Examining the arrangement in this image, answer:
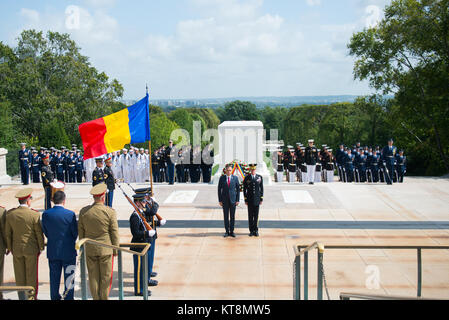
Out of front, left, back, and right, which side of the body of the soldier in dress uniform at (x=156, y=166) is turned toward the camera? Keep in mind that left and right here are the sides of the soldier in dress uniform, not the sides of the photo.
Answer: front

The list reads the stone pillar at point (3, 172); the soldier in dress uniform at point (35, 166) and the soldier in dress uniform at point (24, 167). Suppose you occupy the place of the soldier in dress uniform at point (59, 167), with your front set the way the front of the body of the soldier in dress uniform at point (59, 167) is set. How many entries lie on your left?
0

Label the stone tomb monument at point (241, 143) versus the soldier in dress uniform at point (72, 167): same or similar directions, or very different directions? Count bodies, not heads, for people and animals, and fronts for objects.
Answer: same or similar directions

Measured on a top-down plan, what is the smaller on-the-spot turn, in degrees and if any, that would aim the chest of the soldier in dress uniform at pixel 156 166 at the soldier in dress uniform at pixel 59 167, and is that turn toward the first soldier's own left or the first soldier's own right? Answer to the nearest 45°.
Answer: approximately 90° to the first soldier's own right

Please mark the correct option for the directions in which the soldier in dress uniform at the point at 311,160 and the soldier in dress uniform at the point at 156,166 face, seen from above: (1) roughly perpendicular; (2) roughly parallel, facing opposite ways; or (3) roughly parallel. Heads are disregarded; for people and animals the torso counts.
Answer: roughly parallel

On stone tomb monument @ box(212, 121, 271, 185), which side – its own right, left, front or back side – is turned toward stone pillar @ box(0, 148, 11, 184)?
right

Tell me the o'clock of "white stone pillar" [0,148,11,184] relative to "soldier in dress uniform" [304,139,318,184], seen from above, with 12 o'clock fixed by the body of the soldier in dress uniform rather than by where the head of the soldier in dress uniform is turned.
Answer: The white stone pillar is roughly at 3 o'clock from the soldier in dress uniform.

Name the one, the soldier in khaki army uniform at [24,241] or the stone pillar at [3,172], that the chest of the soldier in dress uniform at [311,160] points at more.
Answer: the soldier in khaki army uniform

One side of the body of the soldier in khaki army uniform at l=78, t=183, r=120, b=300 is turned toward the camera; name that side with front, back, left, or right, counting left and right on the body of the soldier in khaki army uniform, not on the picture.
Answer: back

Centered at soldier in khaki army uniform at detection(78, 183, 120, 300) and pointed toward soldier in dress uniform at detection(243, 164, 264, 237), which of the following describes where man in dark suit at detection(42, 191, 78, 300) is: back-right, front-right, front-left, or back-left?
back-left

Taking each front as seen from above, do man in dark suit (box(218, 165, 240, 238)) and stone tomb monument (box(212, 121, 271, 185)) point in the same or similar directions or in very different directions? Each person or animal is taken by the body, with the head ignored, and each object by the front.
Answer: same or similar directions

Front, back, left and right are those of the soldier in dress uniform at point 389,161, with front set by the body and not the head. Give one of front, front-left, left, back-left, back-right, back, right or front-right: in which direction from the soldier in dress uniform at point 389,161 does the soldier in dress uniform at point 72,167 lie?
right

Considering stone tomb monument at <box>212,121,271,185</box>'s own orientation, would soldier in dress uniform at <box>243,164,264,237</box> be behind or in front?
in front

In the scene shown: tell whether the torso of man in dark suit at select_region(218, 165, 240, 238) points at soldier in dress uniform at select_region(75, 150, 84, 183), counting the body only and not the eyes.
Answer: no

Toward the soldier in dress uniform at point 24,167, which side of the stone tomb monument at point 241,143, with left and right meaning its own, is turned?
right

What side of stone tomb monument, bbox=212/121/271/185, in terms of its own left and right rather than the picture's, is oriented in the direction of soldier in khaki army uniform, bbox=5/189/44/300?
front

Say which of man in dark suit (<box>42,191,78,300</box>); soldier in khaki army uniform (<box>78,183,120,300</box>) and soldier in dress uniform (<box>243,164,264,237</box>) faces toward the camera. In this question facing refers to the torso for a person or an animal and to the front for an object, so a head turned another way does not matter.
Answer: the soldier in dress uniform

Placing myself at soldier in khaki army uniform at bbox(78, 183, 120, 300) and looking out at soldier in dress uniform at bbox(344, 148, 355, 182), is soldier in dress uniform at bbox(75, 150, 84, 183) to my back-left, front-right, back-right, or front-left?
front-left

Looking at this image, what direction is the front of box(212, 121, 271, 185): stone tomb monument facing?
toward the camera

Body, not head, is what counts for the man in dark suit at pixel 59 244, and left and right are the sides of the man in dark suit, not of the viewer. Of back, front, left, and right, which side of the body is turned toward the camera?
back
